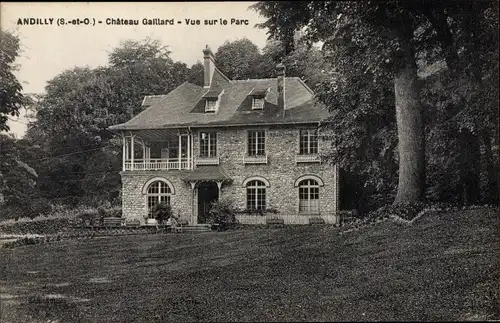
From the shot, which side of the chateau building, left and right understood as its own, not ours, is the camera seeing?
front
